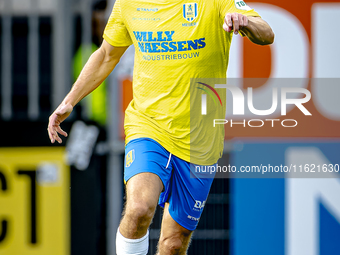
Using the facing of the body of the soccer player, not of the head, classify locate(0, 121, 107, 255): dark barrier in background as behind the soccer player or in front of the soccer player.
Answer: behind

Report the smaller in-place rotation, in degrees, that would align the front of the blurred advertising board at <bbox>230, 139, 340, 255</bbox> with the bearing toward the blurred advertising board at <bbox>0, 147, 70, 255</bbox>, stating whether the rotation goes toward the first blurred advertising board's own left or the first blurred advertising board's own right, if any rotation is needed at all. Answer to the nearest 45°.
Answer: approximately 90° to the first blurred advertising board's own right

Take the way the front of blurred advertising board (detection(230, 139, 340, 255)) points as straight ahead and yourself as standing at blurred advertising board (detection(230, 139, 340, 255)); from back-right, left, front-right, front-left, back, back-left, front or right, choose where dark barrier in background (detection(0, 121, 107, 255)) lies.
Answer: right

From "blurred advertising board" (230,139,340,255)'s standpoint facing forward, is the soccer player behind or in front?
in front

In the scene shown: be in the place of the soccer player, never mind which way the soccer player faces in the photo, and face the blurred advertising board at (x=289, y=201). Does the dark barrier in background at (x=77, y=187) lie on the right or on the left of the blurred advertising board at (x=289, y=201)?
left

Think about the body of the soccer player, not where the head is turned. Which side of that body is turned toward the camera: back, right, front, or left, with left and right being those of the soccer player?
front

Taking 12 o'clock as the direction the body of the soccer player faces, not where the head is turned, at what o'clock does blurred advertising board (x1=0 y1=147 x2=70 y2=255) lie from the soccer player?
The blurred advertising board is roughly at 5 o'clock from the soccer player.

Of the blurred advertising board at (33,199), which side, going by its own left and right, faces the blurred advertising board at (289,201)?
left

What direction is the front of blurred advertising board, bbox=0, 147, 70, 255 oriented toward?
toward the camera
